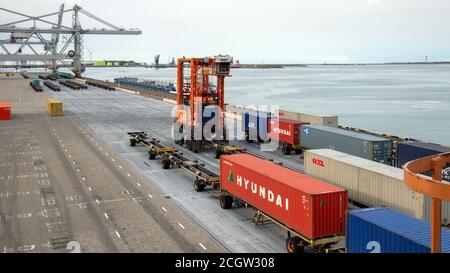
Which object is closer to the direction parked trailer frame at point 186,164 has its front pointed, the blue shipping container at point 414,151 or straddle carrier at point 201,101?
the straddle carrier

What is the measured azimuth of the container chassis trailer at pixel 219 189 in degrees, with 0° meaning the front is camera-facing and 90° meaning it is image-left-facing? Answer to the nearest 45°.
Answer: approximately 135°

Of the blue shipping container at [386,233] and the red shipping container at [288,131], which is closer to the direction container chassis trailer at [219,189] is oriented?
the red shipping container

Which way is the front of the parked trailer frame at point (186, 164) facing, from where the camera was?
facing away from the viewer and to the left of the viewer

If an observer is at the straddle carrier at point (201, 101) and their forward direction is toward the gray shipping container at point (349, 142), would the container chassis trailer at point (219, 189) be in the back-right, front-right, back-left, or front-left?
front-right

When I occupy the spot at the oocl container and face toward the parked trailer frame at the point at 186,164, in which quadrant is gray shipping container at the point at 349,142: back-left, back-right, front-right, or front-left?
front-right

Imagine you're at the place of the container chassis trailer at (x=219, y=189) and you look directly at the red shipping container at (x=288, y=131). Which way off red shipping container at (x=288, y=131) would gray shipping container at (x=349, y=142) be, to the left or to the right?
right

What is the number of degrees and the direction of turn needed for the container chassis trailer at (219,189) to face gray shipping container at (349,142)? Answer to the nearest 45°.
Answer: approximately 90° to its right

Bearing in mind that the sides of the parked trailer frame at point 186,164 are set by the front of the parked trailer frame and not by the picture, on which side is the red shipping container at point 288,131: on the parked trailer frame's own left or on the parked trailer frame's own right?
on the parked trailer frame's own right

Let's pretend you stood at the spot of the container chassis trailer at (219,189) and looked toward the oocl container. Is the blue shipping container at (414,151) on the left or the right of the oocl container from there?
left

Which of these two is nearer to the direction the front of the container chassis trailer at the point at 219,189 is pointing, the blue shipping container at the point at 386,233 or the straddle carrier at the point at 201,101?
the straddle carrier
